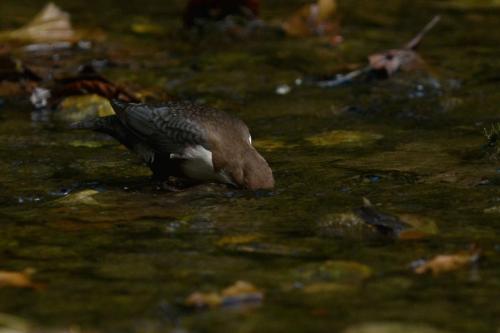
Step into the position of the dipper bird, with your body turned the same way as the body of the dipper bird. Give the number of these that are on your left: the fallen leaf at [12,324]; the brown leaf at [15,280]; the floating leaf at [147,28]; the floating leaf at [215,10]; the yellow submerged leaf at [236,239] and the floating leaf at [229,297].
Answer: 2

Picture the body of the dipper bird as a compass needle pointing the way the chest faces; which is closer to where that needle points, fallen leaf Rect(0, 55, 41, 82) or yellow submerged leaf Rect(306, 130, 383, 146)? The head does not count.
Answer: the yellow submerged leaf

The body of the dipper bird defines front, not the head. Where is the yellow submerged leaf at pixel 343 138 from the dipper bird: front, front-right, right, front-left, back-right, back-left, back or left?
front-left

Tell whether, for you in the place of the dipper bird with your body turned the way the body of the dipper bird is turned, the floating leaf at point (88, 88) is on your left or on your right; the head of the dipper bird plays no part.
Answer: on your left

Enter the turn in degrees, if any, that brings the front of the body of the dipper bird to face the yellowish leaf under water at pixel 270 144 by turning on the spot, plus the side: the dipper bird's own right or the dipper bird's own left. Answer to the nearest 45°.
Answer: approximately 45° to the dipper bird's own left

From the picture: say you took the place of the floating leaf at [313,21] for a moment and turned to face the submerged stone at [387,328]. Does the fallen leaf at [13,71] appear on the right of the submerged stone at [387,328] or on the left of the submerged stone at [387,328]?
right

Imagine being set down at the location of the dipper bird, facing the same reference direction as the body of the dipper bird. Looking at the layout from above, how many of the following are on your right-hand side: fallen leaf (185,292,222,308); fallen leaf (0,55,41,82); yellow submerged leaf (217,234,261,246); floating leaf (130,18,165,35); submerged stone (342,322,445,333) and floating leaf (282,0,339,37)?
3

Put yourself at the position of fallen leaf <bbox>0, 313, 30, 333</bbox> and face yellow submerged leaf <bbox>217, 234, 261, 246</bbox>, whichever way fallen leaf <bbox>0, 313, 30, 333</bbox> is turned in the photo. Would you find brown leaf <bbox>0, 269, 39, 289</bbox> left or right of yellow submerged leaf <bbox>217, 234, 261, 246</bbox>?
left

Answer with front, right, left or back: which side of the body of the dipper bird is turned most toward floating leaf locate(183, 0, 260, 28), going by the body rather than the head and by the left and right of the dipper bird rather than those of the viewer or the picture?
left

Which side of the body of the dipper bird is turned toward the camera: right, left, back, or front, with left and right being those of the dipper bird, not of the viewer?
right

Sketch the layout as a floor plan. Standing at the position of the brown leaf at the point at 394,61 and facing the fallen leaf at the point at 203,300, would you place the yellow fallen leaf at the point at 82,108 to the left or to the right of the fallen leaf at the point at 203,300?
right

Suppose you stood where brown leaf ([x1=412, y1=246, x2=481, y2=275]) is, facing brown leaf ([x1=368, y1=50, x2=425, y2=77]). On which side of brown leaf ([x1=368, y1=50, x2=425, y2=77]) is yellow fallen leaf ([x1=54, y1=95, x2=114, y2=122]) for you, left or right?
left

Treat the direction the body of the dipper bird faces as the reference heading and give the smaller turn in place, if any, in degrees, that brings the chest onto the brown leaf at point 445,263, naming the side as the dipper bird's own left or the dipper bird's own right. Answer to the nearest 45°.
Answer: approximately 45° to the dipper bird's own right
